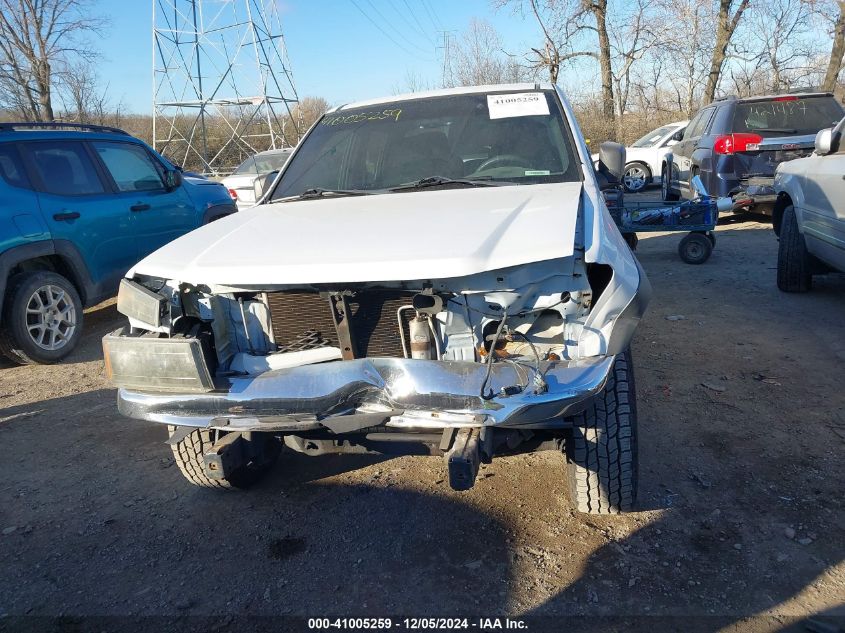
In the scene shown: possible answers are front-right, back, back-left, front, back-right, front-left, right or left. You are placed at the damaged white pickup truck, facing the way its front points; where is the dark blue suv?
back-left

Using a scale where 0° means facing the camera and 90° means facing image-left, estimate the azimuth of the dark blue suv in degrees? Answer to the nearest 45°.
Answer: approximately 135°

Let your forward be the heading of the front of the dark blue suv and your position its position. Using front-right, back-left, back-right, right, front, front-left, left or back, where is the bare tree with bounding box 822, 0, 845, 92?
front-right

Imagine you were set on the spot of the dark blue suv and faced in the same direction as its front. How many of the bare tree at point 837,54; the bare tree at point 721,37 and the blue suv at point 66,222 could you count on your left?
1

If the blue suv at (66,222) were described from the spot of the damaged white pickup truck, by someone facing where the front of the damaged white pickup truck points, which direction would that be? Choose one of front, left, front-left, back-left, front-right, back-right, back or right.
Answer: back-right

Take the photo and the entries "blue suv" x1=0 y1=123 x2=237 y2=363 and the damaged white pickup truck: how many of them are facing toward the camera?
1

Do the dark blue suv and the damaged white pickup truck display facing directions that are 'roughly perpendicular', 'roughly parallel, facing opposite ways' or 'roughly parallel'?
roughly parallel, facing opposite ways

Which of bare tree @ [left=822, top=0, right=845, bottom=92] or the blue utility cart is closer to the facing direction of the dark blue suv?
the bare tree

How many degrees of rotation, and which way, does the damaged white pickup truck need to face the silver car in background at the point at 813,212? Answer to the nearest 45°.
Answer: approximately 135° to its left

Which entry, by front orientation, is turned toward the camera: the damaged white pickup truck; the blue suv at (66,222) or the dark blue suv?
the damaged white pickup truck

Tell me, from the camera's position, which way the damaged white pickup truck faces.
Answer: facing the viewer

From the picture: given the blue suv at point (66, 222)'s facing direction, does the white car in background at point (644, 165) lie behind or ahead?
ahead

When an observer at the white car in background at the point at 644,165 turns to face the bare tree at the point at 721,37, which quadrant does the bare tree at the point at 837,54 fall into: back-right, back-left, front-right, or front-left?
front-right

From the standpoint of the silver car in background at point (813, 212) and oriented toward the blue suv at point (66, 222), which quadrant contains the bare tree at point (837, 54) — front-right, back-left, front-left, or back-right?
back-right

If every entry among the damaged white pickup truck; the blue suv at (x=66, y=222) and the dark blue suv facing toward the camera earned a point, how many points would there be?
1

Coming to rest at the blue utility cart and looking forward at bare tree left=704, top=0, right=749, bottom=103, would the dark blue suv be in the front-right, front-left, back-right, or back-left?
front-right
